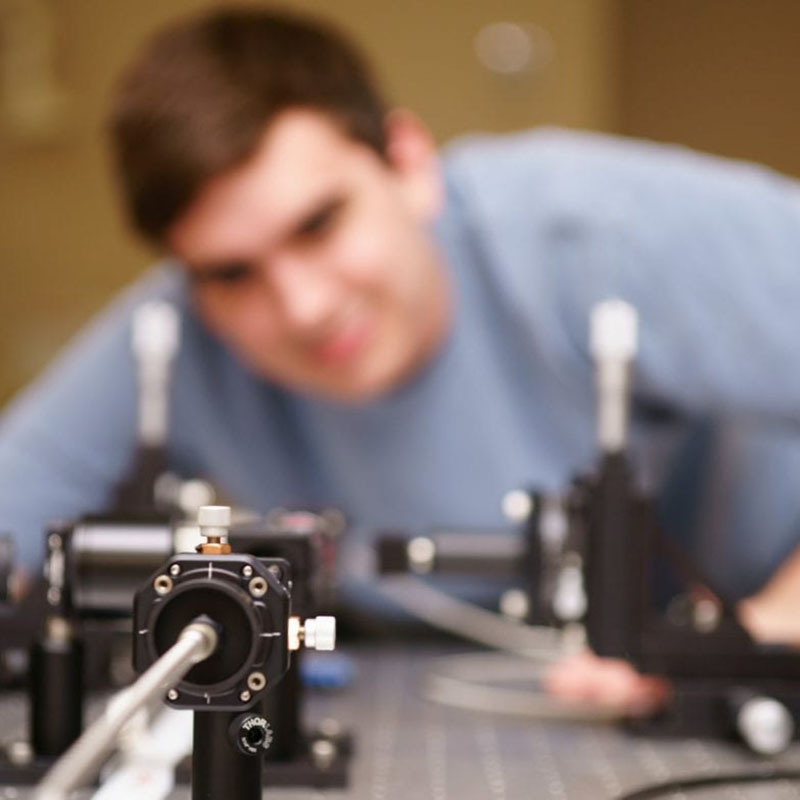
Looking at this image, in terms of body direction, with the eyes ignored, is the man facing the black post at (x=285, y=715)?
yes

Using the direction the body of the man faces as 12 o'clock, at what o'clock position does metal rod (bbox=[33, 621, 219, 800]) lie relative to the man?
The metal rod is roughly at 12 o'clock from the man.

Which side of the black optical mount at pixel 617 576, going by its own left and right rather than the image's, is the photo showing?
left

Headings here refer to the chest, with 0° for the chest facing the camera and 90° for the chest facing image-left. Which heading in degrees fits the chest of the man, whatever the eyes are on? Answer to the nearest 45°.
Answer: approximately 0°

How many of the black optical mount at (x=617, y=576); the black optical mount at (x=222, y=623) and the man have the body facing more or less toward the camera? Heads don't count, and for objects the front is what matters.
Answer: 2

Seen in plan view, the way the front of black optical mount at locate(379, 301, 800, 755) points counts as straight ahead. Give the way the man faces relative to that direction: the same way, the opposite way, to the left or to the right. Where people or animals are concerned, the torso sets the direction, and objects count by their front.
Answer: to the left

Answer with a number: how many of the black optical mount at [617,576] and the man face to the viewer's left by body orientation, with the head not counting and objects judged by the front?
1
